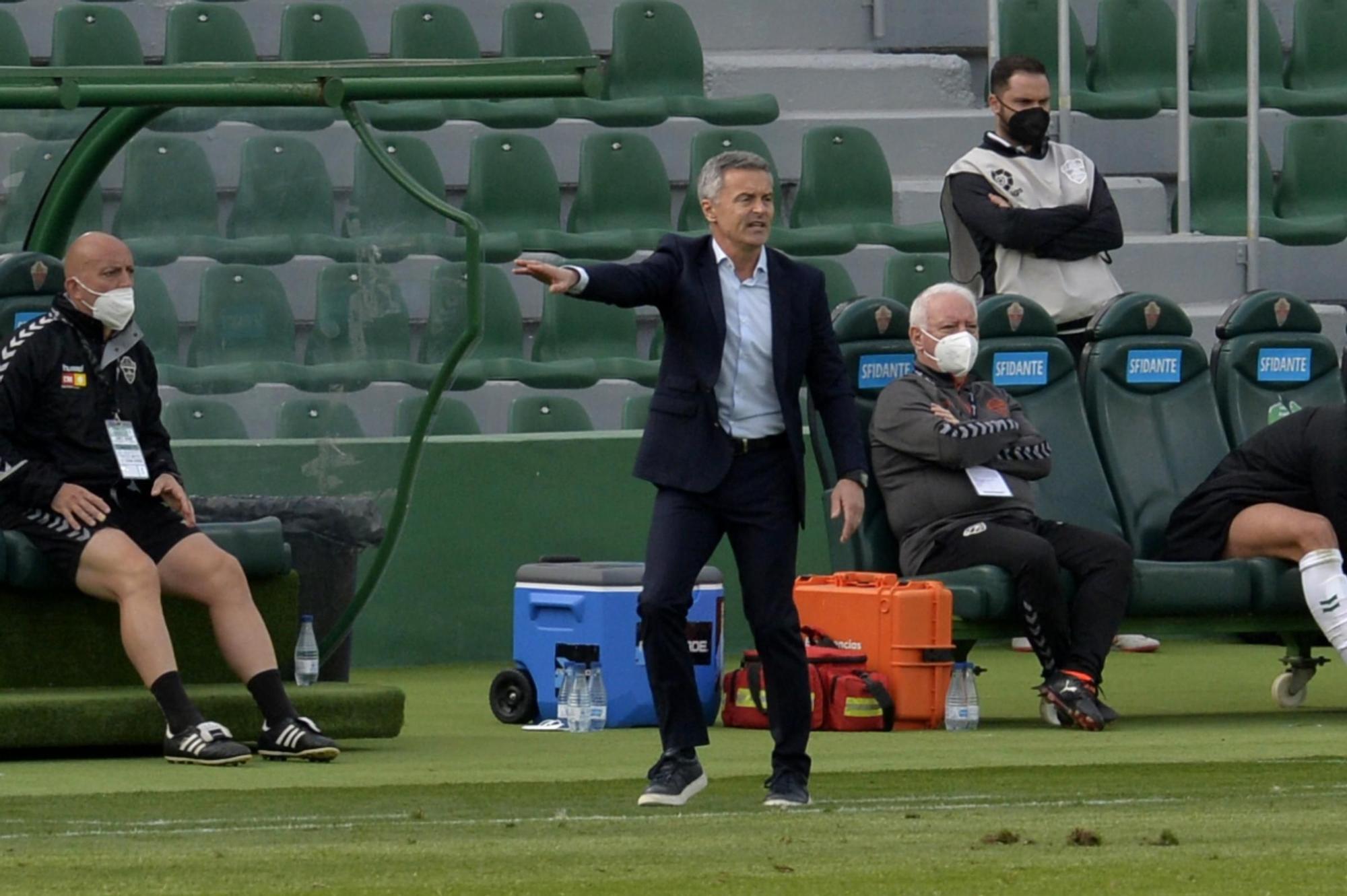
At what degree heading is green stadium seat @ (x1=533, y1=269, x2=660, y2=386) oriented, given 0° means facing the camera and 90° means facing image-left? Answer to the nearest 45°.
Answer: approximately 315°

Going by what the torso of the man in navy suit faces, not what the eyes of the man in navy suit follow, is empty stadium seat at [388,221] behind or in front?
behind

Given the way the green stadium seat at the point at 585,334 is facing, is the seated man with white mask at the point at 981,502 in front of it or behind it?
in front

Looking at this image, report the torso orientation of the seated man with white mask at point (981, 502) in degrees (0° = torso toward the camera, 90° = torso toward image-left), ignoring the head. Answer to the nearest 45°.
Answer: approximately 315°

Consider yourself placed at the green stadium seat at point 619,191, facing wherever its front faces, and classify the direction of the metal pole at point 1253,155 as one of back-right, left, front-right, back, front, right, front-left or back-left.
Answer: front-left

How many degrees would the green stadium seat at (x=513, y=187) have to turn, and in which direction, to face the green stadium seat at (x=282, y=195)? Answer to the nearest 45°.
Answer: approximately 45° to its right

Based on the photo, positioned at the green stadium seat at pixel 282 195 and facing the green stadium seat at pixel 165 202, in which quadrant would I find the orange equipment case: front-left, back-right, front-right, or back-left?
back-left

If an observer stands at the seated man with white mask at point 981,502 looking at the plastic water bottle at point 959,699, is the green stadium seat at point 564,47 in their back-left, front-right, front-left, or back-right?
back-right
